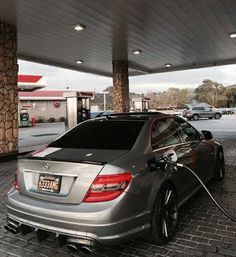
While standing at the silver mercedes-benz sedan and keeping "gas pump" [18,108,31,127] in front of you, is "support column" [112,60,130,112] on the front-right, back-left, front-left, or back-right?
front-right

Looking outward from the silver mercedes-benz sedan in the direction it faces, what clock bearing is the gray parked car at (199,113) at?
The gray parked car is roughly at 11 o'clock from the silver mercedes-benz sedan.

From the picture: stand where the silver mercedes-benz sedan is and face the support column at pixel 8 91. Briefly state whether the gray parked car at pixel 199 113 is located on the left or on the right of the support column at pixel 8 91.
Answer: right

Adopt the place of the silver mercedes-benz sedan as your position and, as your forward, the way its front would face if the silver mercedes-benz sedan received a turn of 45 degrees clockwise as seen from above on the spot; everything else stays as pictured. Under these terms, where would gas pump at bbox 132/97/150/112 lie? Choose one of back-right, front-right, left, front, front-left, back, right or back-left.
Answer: left

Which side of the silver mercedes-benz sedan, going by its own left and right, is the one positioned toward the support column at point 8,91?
left

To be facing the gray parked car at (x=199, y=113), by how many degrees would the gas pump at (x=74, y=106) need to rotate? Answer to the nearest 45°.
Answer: approximately 90° to its left

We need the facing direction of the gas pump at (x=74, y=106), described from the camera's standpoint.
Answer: facing the viewer and to the right of the viewer

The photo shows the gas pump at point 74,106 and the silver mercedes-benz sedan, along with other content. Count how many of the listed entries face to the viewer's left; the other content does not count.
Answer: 0

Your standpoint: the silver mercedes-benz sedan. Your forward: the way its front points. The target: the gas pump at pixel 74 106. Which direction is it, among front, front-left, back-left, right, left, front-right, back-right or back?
front-left

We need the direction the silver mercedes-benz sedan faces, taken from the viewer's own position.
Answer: facing away from the viewer and to the right of the viewer

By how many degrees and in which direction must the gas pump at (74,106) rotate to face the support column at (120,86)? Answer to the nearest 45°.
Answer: approximately 90° to its left

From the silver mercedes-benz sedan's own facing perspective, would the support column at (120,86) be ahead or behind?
ahead

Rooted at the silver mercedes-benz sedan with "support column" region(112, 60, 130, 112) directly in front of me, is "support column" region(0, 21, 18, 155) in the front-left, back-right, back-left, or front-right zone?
front-left
